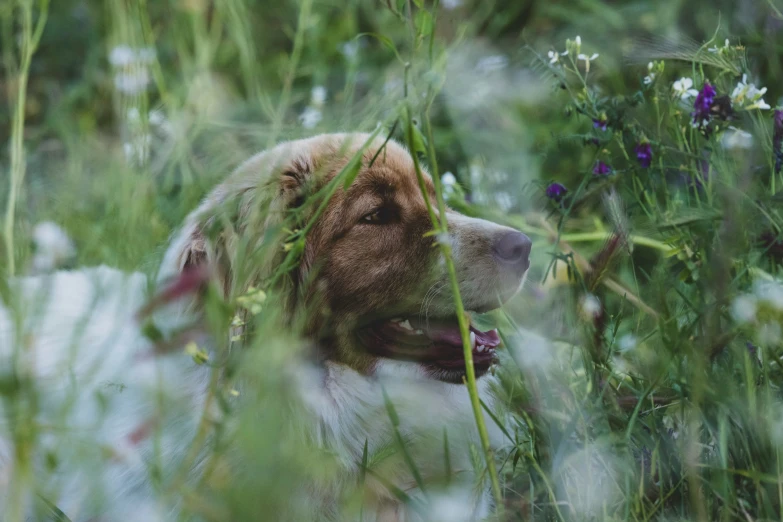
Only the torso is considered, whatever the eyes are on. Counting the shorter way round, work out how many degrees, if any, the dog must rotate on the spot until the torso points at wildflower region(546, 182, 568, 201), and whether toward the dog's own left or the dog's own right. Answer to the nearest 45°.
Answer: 0° — it already faces it

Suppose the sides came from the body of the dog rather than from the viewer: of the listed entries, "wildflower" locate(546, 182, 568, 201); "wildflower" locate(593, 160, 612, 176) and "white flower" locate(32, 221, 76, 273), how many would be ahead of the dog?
2

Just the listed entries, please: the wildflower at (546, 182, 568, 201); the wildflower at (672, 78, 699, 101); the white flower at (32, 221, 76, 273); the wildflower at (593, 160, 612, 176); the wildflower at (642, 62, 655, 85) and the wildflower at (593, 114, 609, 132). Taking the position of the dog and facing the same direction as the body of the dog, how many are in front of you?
5

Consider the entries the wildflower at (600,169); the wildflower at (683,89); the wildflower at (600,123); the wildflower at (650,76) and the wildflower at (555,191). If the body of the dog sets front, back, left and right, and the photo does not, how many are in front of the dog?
5

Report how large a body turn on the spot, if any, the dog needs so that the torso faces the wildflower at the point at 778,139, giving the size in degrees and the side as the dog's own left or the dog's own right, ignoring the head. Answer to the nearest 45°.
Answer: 0° — it already faces it

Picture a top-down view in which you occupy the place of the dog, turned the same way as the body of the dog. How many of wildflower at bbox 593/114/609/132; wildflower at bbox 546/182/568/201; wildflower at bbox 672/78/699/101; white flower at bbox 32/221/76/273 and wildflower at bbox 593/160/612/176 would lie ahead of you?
4

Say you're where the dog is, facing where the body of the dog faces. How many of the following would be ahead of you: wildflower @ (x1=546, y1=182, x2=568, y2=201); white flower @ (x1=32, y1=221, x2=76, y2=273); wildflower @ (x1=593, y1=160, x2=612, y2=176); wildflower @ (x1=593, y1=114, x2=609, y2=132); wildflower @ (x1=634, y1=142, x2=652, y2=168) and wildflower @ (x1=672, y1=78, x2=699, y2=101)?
5

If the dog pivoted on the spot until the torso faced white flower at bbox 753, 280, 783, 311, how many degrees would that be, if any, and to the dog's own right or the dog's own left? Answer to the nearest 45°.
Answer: approximately 45° to the dog's own right

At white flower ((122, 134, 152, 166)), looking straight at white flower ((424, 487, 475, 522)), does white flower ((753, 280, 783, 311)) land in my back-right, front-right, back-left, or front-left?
front-left

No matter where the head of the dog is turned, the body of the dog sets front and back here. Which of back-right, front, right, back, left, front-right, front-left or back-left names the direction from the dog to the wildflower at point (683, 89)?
front

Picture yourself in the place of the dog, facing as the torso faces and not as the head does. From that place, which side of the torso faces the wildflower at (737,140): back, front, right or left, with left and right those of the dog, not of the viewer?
front

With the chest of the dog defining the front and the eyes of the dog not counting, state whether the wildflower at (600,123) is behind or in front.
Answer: in front

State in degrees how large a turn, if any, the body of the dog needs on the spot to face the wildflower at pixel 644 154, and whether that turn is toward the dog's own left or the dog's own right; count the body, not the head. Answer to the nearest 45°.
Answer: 0° — it already faces it

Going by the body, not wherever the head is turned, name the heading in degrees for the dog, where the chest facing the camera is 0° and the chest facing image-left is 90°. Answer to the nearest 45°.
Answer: approximately 270°

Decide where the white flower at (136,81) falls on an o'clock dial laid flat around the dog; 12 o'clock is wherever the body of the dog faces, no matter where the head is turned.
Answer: The white flower is roughly at 8 o'clock from the dog.

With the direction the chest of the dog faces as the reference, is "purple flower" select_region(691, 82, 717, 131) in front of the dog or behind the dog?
in front
